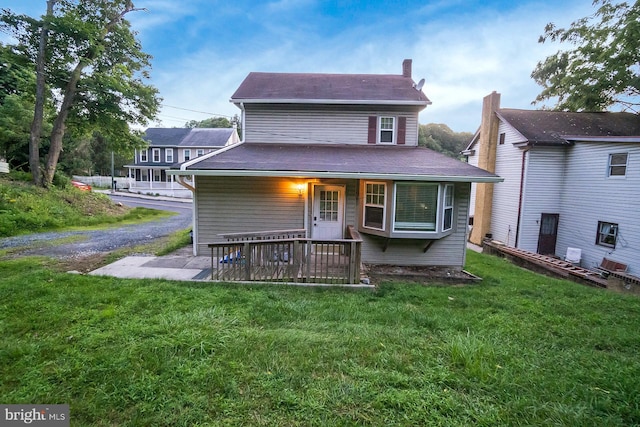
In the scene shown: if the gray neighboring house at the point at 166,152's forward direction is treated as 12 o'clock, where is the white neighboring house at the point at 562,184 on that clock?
the white neighboring house at the point at 562,184 is roughly at 11 o'clock from the gray neighboring house at the point at 166,152.

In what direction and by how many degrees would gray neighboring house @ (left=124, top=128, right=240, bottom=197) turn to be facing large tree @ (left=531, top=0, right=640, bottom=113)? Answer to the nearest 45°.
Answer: approximately 45° to its left

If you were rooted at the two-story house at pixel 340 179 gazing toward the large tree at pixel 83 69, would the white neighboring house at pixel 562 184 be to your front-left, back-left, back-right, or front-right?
back-right

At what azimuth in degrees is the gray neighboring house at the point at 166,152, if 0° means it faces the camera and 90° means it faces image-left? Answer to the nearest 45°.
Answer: approximately 0°

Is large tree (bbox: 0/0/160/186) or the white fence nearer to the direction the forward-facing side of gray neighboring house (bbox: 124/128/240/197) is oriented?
the large tree

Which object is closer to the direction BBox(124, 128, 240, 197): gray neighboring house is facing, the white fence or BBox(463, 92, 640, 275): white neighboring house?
the white neighboring house

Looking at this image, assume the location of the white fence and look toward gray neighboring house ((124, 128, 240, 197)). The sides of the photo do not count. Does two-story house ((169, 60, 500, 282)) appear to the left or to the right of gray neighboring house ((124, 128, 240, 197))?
right
